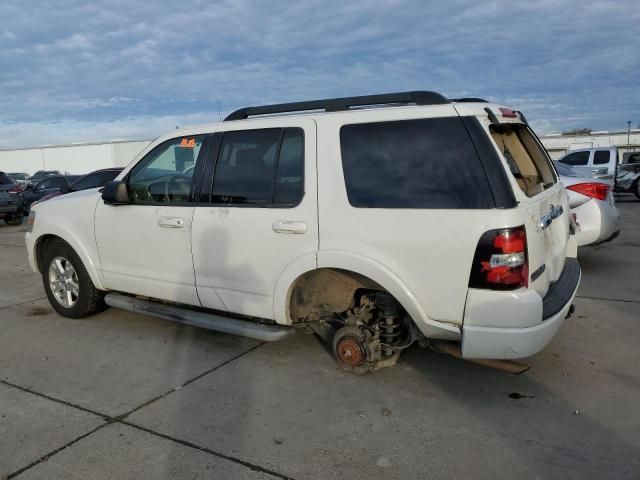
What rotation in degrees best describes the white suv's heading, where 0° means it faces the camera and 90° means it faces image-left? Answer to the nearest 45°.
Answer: approximately 135°

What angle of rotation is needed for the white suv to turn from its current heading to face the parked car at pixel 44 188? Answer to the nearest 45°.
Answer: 0° — it already faces it

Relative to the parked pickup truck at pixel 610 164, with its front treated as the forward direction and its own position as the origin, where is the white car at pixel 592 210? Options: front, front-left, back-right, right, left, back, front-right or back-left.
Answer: left

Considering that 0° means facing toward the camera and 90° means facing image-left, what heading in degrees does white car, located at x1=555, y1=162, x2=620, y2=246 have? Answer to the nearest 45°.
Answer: approximately 135°

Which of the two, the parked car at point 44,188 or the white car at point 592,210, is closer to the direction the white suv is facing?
the parked car

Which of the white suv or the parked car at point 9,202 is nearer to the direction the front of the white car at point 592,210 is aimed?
the parked car

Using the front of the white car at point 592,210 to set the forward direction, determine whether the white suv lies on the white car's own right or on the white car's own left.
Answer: on the white car's own left

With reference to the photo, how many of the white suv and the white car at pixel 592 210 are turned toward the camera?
0

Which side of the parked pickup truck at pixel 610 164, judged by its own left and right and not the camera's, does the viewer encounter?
left

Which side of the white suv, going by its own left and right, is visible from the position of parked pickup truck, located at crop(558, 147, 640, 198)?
right

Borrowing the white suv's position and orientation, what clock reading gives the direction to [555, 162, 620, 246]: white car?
The white car is roughly at 3 o'clock from the white suv.
